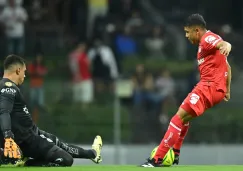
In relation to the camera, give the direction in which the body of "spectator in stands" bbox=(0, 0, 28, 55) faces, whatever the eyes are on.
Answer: toward the camera

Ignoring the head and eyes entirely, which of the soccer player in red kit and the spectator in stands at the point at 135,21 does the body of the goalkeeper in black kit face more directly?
the soccer player in red kit

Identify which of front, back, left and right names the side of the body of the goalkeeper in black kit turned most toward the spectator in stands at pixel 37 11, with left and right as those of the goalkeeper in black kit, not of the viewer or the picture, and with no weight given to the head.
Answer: left

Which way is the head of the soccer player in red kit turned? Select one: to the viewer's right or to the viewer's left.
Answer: to the viewer's left

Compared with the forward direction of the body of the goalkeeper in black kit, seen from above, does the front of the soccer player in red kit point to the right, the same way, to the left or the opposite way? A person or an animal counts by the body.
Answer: the opposite way

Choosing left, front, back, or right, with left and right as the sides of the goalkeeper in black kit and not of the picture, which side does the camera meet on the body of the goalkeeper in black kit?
right

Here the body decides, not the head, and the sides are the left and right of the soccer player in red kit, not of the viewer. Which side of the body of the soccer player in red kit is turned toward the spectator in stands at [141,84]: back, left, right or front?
right

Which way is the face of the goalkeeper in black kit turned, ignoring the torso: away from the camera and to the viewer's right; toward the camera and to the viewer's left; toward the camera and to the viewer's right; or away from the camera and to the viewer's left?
away from the camera and to the viewer's right

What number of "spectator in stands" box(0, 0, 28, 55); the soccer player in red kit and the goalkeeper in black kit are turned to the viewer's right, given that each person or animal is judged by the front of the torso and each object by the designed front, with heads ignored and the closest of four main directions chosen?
1

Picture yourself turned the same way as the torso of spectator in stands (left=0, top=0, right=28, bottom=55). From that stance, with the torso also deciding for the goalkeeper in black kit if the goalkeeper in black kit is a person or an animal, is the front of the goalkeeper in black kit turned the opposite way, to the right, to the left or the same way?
to the left
